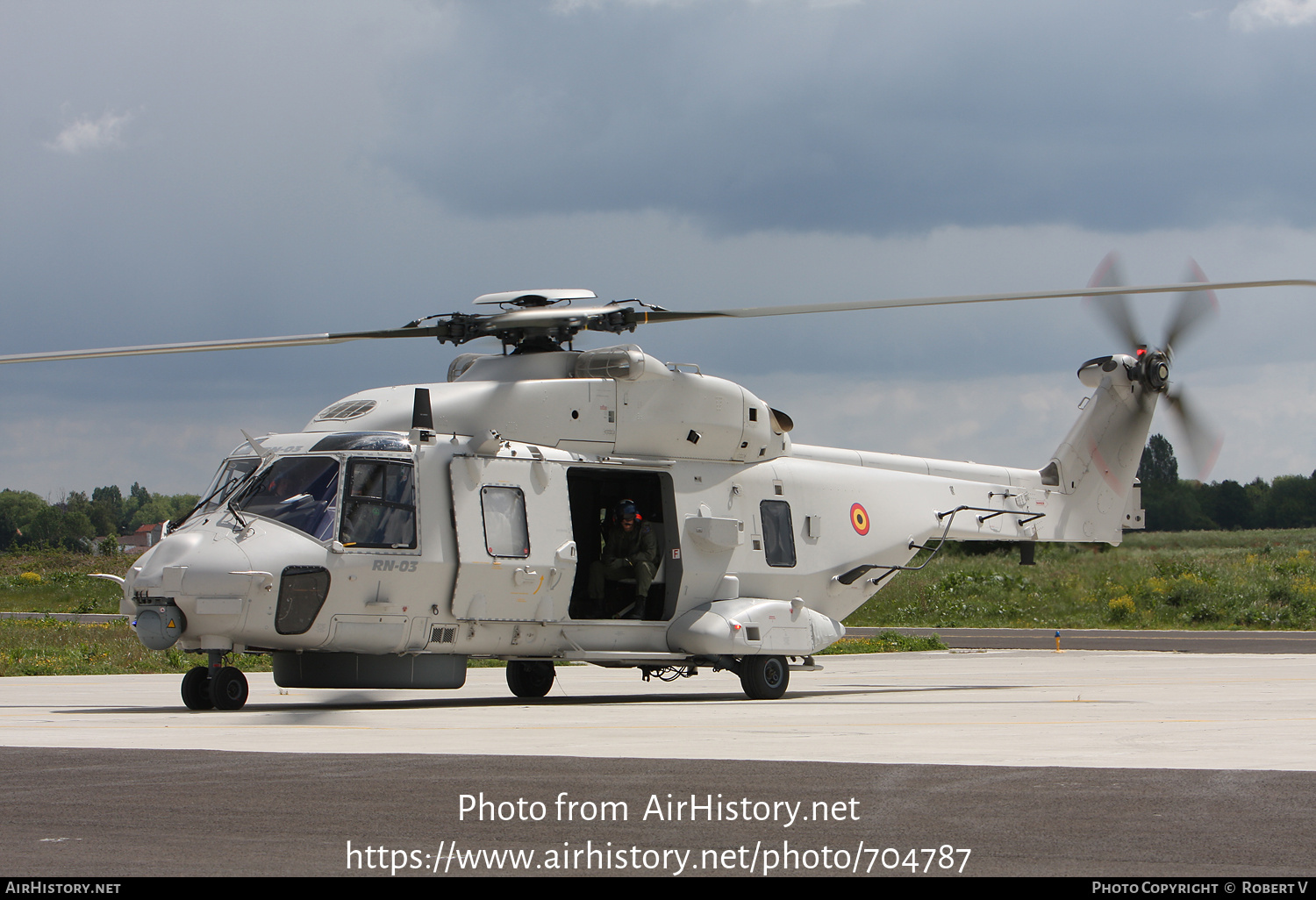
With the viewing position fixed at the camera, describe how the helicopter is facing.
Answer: facing the viewer and to the left of the viewer
